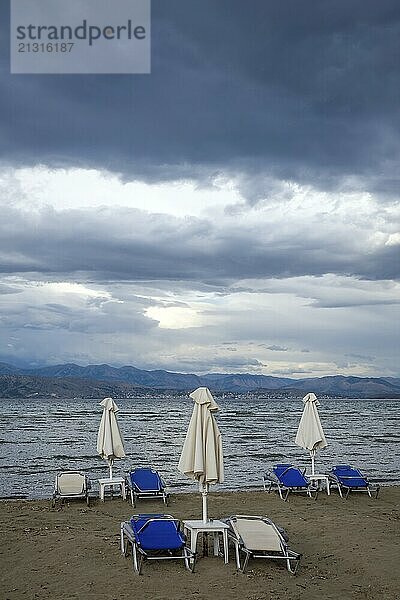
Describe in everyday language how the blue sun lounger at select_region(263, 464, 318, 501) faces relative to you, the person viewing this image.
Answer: facing the viewer and to the right of the viewer

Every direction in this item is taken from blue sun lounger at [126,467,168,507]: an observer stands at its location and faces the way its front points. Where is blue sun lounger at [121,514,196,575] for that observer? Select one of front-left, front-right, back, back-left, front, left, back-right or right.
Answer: front

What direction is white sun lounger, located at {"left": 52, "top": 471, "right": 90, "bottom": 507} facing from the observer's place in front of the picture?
facing the viewer

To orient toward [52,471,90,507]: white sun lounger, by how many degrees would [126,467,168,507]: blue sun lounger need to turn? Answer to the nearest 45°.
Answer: approximately 90° to its right

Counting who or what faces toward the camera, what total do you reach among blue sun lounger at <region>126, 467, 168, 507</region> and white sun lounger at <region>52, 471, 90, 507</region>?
2

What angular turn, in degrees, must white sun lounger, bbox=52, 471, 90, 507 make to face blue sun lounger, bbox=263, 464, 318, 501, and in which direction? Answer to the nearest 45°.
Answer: approximately 90° to its left

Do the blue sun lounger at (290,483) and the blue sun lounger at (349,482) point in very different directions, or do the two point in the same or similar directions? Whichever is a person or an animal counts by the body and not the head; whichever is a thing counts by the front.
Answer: same or similar directions
